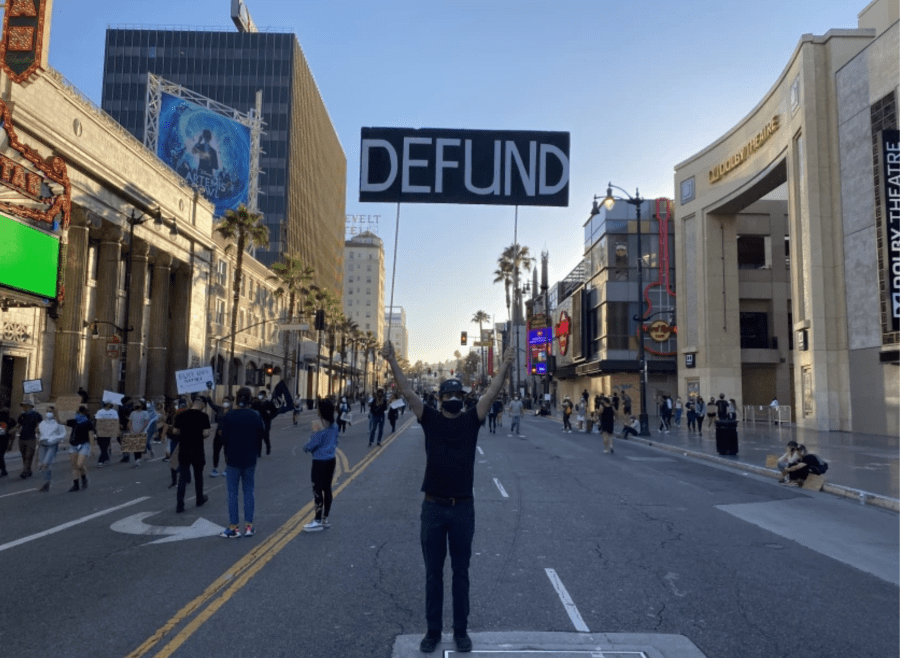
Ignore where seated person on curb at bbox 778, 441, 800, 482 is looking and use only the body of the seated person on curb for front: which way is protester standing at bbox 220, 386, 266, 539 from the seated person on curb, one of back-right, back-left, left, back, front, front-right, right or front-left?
front-left

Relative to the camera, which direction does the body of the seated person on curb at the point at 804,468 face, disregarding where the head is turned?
to the viewer's left

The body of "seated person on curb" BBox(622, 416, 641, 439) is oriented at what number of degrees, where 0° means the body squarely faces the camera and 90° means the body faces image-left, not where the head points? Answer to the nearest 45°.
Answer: approximately 90°

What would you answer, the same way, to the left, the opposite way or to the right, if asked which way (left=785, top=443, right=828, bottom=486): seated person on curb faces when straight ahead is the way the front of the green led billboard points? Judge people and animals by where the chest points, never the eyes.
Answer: the opposite way

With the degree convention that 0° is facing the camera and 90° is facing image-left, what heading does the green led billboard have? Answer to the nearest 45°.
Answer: approximately 315°

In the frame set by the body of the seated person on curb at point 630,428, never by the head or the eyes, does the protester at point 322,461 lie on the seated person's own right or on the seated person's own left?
on the seated person's own left

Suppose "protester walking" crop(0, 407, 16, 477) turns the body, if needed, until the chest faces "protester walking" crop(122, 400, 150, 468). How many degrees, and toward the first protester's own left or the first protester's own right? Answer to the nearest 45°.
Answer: approximately 90° to the first protester's own left

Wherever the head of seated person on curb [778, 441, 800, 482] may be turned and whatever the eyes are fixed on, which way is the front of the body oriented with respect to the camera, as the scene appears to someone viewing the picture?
to the viewer's left
